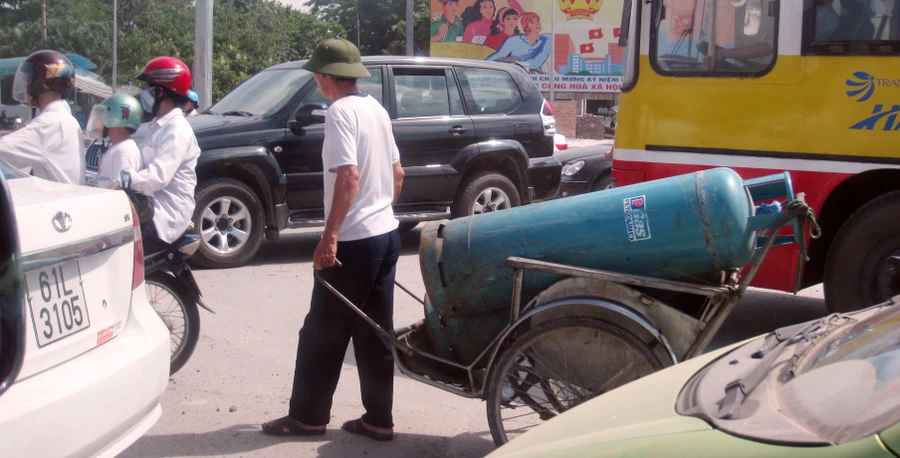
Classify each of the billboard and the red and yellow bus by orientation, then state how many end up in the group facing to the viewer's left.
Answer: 1

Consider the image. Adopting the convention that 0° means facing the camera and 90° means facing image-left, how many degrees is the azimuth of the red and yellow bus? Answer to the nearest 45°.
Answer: approximately 90°

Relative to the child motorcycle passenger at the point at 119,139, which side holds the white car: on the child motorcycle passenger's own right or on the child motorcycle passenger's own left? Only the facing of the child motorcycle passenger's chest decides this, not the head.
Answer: on the child motorcycle passenger's own left

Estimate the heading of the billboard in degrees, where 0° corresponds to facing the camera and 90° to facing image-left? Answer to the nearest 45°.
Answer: approximately 0°

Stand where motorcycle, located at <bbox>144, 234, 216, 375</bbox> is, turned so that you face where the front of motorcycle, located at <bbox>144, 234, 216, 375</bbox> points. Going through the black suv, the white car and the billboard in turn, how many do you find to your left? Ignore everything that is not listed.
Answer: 1

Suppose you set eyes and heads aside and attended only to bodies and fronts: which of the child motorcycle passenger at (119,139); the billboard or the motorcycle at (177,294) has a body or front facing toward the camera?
the billboard

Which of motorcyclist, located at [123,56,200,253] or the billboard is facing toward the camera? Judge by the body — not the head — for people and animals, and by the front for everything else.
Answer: the billboard
